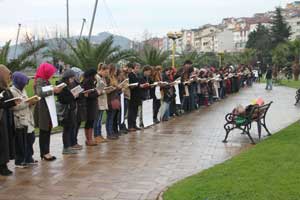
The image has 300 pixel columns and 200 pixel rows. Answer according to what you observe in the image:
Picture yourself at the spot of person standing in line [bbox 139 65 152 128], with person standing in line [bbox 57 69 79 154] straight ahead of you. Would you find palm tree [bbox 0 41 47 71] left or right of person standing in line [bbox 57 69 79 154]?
right

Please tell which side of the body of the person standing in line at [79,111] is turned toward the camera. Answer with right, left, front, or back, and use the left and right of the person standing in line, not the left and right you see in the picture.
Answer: right

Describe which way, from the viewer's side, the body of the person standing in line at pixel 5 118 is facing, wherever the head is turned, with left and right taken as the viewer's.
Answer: facing to the right of the viewer

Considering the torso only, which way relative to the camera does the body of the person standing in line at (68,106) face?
to the viewer's right

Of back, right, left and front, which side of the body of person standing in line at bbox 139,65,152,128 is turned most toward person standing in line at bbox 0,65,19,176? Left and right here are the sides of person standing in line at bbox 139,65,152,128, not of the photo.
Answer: right

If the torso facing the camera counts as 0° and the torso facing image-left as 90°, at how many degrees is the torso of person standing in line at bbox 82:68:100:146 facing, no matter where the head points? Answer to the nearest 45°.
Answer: approximately 270°

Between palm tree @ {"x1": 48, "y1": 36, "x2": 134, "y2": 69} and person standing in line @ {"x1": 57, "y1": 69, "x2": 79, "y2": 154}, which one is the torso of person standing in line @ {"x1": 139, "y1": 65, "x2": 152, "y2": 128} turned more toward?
the person standing in line
